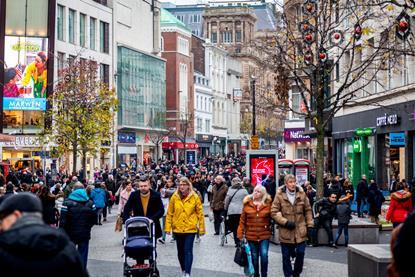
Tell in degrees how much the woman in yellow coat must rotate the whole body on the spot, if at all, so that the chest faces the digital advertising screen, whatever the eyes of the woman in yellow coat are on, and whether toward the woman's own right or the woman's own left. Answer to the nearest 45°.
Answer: approximately 180°

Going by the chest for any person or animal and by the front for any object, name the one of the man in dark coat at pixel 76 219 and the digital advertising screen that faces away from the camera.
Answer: the man in dark coat

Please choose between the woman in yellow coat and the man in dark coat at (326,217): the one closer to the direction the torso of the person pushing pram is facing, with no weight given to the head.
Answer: the woman in yellow coat

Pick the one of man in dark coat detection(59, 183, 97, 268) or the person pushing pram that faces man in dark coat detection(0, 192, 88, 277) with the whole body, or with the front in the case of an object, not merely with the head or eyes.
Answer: the person pushing pram

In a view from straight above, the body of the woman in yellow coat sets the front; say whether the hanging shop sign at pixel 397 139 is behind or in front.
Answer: behind

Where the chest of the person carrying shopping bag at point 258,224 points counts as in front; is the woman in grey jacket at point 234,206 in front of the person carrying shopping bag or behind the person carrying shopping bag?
behind

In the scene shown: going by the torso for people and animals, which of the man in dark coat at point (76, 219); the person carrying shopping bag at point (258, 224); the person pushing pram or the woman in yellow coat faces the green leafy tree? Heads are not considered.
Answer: the man in dark coat

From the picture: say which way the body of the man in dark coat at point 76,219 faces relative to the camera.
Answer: away from the camera

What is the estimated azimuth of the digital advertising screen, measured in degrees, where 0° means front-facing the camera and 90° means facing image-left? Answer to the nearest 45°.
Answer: approximately 0°
